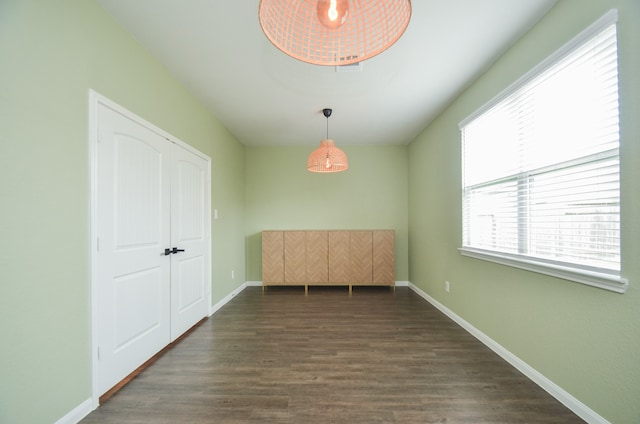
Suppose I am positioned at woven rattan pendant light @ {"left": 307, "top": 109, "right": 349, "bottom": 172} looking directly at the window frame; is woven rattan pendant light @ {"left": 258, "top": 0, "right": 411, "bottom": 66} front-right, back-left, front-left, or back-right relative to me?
front-right

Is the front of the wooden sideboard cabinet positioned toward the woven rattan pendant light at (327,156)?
yes

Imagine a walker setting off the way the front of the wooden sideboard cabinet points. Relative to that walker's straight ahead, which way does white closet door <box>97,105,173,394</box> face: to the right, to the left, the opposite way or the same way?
to the left

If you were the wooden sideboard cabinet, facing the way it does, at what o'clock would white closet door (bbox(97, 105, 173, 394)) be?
The white closet door is roughly at 1 o'clock from the wooden sideboard cabinet.

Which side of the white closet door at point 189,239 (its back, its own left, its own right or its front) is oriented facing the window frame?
front

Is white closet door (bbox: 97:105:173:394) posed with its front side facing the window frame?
yes

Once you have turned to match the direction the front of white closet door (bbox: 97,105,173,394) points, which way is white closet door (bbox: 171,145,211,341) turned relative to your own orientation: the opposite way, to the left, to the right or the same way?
the same way

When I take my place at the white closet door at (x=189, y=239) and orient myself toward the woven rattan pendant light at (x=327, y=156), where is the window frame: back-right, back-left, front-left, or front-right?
front-right

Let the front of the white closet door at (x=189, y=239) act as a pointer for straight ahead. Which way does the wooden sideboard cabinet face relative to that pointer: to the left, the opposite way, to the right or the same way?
to the right

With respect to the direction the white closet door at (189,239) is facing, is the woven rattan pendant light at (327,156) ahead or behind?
ahead

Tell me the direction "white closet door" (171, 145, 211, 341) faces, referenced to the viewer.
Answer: facing the viewer and to the right of the viewer

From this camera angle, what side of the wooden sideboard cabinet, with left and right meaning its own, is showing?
front

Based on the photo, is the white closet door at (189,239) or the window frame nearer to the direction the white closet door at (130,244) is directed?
the window frame

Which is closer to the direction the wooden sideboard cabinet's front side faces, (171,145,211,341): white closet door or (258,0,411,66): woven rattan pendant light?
the woven rattan pendant light

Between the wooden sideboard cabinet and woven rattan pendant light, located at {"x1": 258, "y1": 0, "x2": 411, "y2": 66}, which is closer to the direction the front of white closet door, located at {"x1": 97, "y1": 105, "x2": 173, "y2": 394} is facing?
the woven rattan pendant light
